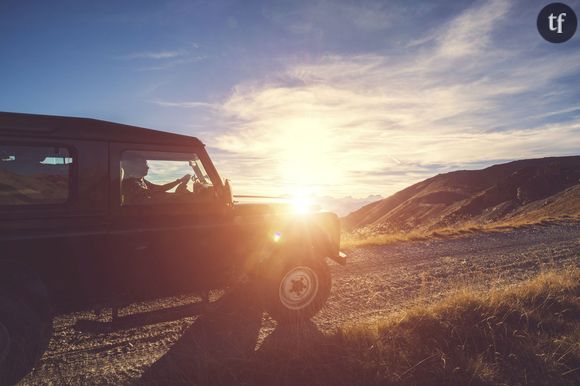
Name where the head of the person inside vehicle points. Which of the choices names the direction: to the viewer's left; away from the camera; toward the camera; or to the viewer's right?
to the viewer's right

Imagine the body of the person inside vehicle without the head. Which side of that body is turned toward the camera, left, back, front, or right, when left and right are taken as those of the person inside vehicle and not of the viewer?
right
